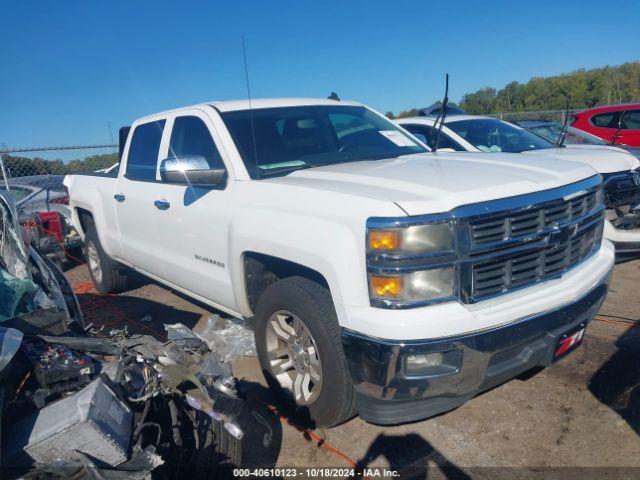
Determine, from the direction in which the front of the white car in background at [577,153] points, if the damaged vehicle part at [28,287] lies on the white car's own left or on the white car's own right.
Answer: on the white car's own right

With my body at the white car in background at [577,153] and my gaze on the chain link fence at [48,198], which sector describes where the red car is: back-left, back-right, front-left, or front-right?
back-right

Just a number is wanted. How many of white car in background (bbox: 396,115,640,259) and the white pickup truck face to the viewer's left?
0

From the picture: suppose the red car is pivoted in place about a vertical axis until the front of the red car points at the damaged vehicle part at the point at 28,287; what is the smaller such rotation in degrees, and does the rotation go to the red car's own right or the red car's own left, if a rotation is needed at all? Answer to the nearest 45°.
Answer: approximately 90° to the red car's own right

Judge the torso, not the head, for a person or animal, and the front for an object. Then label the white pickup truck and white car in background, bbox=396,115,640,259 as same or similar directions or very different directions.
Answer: same or similar directions

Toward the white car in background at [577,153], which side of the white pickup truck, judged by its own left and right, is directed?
left

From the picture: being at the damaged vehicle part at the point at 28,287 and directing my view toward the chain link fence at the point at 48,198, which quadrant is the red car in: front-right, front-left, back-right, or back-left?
front-right

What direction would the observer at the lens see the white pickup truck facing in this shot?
facing the viewer and to the right of the viewer

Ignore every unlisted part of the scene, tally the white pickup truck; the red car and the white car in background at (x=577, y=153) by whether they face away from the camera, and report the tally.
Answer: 0

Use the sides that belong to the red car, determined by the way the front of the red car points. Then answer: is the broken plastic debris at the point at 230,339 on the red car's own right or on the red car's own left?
on the red car's own right

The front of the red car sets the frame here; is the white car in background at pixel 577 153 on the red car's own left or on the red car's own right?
on the red car's own right
